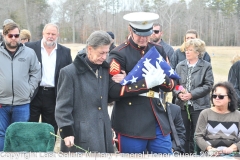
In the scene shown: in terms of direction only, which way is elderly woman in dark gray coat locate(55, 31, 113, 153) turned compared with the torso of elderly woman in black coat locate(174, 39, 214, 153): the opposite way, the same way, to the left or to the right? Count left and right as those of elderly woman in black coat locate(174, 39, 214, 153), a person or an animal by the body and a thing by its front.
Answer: to the left

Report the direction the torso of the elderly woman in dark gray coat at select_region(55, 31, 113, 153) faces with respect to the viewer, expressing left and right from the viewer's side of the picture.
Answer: facing the viewer and to the right of the viewer

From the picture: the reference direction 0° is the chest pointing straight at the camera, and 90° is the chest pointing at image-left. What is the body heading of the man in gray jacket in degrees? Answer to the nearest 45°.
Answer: approximately 0°

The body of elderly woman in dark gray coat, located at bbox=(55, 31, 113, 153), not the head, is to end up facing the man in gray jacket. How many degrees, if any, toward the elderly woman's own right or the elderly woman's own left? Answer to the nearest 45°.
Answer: approximately 180°

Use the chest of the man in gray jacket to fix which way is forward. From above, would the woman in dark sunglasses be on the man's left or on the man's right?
on the man's left

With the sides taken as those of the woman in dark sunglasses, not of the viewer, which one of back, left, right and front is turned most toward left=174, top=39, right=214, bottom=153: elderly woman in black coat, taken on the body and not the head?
back

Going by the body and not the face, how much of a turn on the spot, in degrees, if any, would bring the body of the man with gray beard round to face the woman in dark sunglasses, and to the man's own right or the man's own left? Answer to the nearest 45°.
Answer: approximately 45° to the man's own left

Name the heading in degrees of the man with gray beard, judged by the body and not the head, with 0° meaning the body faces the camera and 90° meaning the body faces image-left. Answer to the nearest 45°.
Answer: approximately 0°

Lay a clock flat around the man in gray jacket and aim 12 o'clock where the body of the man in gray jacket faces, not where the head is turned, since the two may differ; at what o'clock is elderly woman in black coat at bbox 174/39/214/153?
The elderly woman in black coat is roughly at 9 o'clock from the man in gray jacket.
